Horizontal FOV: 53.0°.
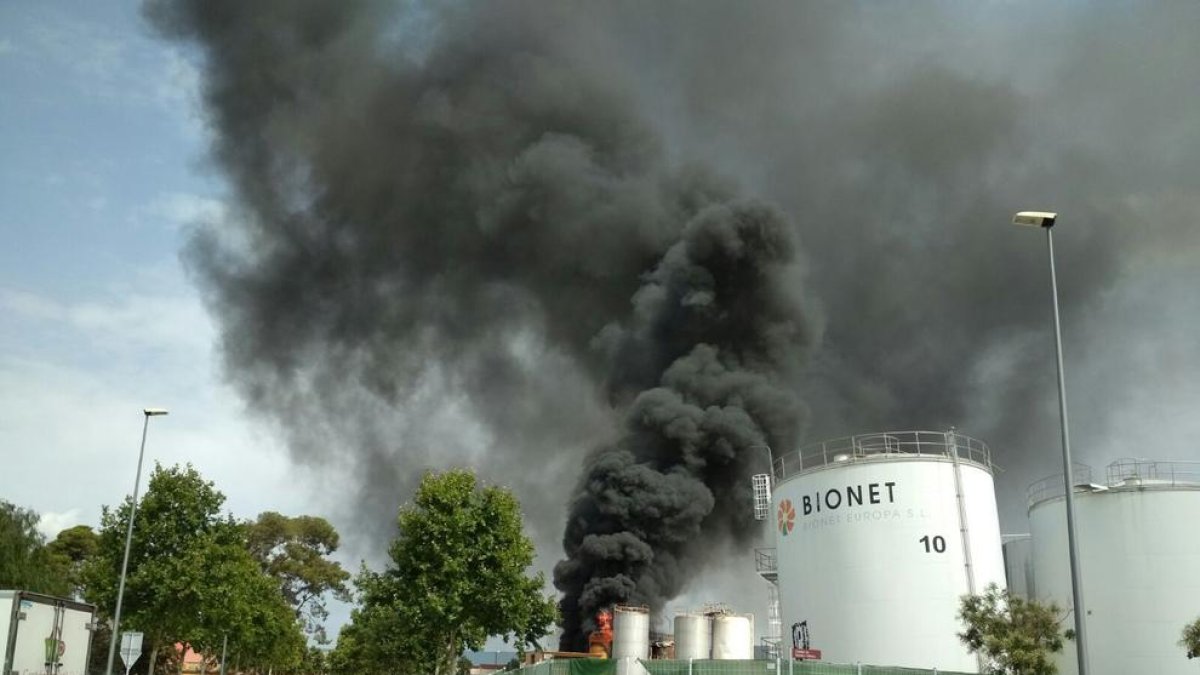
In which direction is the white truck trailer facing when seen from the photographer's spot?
facing away from the viewer and to the left of the viewer

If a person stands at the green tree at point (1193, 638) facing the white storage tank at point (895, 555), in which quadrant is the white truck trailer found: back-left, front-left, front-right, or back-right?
front-left

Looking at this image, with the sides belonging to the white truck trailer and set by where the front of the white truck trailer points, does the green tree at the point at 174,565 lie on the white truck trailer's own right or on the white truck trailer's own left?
on the white truck trailer's own right

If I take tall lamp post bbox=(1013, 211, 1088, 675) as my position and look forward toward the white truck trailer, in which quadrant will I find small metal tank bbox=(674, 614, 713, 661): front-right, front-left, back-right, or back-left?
front-right

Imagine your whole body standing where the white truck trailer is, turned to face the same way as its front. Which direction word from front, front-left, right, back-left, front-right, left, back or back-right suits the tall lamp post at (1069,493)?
back

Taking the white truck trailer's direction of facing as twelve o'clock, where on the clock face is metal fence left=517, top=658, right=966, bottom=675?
The metal fence is roughly at 5 o'clock from the white truck trailer.

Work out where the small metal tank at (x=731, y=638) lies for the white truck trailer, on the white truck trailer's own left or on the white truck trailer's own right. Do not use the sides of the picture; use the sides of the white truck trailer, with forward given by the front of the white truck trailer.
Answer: on the white truck trailer's own right

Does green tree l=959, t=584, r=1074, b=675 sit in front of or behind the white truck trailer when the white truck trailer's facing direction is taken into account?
behind

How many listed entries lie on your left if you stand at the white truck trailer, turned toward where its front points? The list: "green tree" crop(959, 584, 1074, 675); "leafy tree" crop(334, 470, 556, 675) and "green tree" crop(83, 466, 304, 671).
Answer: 0
